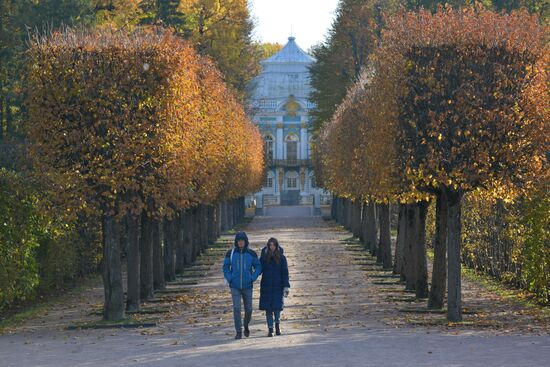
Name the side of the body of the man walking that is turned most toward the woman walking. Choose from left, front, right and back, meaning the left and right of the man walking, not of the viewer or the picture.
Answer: left

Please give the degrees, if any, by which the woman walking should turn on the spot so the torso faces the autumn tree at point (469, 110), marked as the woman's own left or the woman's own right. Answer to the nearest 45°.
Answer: approximately 135° to the woman's own left

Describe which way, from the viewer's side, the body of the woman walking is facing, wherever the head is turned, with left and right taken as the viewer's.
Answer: facing the viewer

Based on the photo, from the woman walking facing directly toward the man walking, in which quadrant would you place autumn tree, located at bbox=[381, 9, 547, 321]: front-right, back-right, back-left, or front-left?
back-right

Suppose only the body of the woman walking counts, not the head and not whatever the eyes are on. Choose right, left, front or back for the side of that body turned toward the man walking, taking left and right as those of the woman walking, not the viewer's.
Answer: right

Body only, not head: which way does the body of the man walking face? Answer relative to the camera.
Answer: toward the camera

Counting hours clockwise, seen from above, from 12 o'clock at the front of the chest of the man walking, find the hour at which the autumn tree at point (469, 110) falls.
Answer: The autumn tree is roughly at 8 o'clock from the man walking.

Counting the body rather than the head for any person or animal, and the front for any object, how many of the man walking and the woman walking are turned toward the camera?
2
